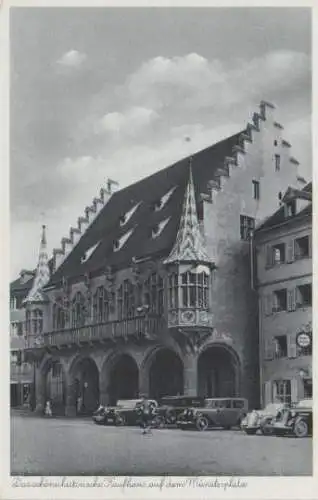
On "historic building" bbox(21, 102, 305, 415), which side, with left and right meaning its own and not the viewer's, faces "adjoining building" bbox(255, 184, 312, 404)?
left

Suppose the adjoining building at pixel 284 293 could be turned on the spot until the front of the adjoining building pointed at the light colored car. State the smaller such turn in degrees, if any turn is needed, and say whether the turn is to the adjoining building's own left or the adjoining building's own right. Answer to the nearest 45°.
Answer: approximately 45° to the adjoining building's own left

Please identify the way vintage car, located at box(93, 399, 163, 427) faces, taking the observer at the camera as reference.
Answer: facing the viewer and to the left of the viewer

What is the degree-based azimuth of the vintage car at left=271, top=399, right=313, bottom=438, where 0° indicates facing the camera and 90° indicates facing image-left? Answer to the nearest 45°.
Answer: approximately 45°

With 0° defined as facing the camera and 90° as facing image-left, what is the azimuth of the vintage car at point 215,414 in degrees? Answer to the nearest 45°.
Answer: approximately 45°
